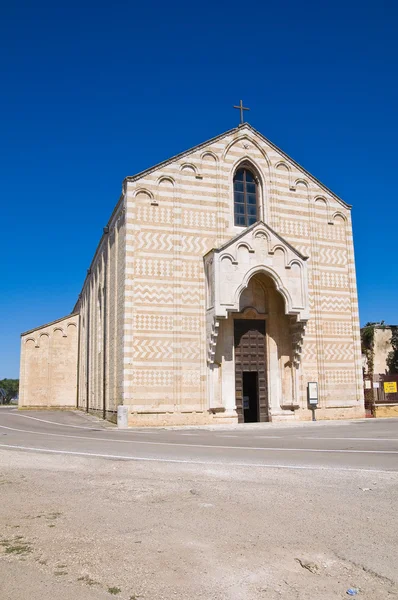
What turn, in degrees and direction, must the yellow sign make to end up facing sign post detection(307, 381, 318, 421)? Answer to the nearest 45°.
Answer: approximately 45° to its right

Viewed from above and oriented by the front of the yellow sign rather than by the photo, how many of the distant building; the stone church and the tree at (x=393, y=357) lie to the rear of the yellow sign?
2

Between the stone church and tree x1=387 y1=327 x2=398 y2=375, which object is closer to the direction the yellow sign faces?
the stone church

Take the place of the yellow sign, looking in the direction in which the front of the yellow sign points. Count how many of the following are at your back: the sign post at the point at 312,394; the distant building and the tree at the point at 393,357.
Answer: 2

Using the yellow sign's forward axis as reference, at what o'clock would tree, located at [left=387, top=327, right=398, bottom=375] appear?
The tree is roughly at 6 o'clock from the yellow sign.

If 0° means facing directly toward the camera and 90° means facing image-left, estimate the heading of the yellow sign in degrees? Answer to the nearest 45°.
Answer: approximately 0°

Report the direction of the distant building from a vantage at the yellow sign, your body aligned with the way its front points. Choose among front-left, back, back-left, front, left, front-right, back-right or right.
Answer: back
